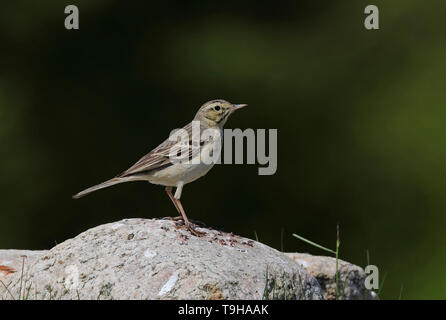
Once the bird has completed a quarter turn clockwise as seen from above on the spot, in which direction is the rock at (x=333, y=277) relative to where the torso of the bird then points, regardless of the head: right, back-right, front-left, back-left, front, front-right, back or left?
left

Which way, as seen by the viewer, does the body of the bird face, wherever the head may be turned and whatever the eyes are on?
to the viewer's right
